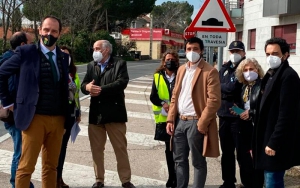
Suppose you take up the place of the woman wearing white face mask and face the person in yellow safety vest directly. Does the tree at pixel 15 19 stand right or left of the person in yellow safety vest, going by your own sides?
right

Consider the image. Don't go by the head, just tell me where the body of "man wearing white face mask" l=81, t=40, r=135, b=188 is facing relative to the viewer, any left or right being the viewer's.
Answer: facing the viewer and to the left of the viewer

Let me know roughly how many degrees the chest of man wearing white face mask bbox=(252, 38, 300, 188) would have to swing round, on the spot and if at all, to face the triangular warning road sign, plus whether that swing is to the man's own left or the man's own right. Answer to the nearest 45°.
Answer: approximately 135° to the man's own right

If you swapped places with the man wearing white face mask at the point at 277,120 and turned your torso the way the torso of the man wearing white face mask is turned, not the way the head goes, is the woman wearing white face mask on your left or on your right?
on your right

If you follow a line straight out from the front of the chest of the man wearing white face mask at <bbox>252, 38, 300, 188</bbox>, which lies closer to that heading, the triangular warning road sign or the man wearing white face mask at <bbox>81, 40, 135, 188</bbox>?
the man wearing white face mask

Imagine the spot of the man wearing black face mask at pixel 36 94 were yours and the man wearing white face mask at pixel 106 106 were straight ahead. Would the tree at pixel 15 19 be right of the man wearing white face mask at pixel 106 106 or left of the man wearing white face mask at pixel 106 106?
left

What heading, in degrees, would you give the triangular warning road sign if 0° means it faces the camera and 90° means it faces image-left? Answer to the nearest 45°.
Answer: approximately 0°

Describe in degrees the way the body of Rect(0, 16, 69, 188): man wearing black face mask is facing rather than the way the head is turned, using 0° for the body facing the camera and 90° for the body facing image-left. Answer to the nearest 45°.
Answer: approximately 315°

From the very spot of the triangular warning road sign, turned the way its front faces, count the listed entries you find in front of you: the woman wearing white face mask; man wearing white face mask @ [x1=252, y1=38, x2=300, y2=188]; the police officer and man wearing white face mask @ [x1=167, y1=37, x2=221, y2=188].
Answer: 4

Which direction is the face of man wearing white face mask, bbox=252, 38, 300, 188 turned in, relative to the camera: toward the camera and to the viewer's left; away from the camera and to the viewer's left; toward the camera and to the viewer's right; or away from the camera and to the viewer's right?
toward the camera and to the viewer's left

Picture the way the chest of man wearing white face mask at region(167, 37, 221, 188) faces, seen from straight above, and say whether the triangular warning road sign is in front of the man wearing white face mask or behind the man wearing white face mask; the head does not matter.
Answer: behind

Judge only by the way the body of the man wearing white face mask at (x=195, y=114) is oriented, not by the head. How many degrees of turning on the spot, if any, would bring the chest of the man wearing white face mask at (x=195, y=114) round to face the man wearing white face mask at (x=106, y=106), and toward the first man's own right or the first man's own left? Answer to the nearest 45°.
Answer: approximately 90° to the first man's own right

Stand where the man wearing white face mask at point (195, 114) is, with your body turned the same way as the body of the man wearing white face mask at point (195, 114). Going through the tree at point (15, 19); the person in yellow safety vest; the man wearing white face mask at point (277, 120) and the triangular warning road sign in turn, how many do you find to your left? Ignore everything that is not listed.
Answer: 1

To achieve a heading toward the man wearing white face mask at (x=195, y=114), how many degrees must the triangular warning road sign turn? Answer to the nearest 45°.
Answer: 0° — it already faces them
